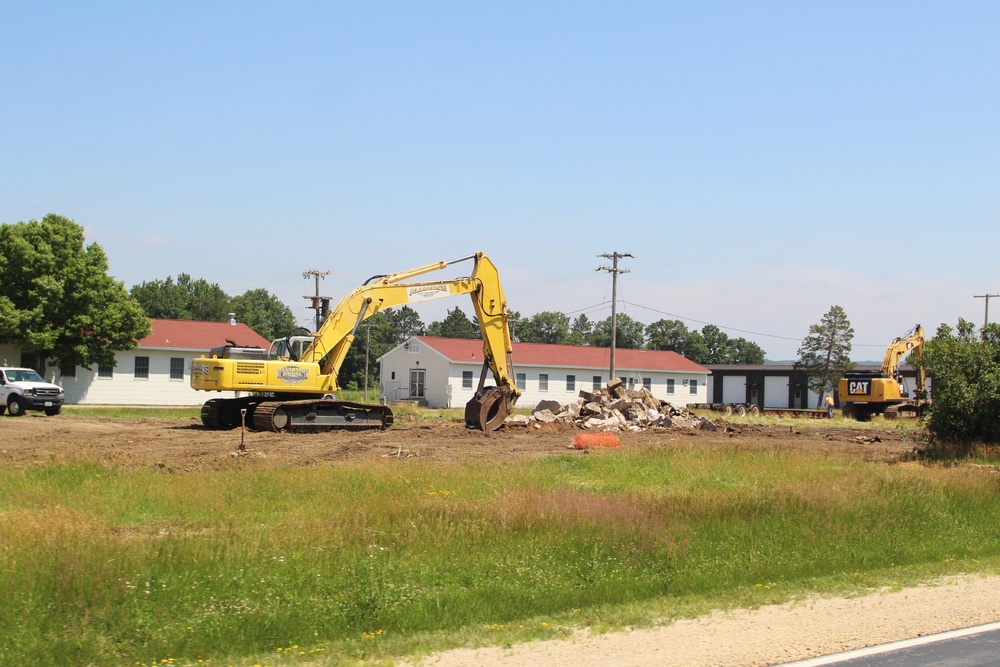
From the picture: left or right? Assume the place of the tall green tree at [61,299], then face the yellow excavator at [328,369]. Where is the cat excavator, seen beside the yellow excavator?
left

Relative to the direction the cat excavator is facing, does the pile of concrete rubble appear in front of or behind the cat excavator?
behind

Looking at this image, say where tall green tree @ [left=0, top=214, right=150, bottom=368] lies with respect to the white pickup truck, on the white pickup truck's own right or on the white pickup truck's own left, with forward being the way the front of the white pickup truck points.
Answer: on the white pickup truck's own left

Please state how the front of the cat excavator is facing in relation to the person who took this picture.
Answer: facing away from the viewer and to the right of the viewer

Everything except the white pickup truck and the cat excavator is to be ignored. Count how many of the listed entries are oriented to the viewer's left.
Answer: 0

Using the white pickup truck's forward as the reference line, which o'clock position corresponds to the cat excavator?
The cat excavator is roughly at 11 o'clock from the white pickup truck.

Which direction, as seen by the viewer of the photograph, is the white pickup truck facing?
facing the viewer and to the right of the viewer

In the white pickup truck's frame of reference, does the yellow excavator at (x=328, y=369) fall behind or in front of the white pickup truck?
in front

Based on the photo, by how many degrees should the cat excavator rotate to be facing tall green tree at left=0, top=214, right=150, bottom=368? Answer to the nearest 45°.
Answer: approximately 180°

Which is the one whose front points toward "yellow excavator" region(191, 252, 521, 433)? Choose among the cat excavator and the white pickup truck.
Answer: the white pickup truck

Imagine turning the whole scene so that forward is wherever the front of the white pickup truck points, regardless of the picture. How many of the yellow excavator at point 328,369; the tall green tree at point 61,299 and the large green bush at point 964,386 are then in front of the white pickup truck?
2
